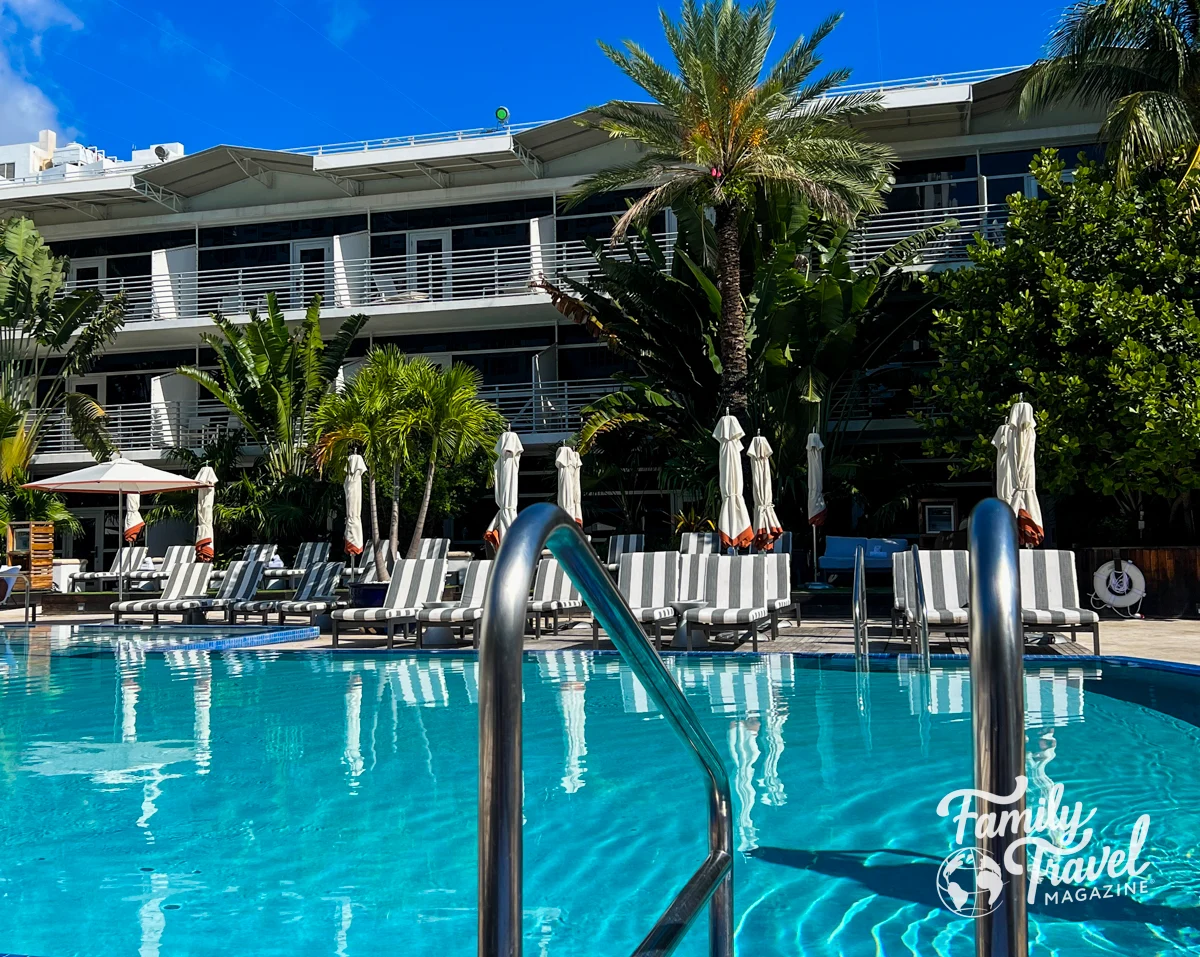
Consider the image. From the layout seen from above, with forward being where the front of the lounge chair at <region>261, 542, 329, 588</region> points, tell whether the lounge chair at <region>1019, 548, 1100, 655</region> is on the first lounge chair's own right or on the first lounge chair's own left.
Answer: on the first lounge chair's own left

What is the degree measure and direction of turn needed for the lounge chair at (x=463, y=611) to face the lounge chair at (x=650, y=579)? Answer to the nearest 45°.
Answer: approximately 135° to its left

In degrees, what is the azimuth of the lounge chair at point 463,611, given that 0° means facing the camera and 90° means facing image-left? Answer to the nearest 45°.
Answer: approximately 45°

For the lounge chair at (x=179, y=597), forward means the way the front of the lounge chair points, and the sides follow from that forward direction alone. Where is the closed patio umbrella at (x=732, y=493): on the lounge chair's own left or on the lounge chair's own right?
on the lounge chair's own left

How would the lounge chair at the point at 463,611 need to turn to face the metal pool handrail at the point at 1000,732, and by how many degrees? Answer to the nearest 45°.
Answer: approximately 45° to its left

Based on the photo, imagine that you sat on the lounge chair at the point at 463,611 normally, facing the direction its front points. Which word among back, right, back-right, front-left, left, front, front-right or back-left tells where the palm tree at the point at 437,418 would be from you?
back-right

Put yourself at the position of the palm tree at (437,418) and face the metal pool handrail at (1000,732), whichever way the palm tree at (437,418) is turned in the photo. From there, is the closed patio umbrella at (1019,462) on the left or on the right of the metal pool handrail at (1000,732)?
left

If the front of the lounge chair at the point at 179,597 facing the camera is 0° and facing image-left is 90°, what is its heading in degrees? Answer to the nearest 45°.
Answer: approximately 45°

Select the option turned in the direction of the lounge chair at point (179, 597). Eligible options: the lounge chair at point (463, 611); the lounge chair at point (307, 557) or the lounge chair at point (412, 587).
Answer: the lounge chair at point (307, 557)
